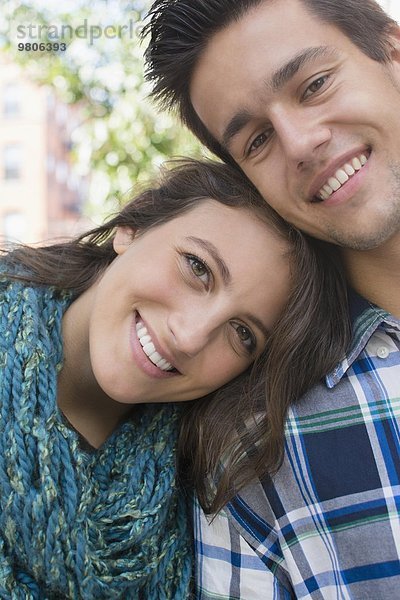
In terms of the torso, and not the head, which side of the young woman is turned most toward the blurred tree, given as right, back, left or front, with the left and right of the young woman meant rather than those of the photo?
back

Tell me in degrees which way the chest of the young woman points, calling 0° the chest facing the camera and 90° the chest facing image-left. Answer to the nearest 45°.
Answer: approximately 0°
